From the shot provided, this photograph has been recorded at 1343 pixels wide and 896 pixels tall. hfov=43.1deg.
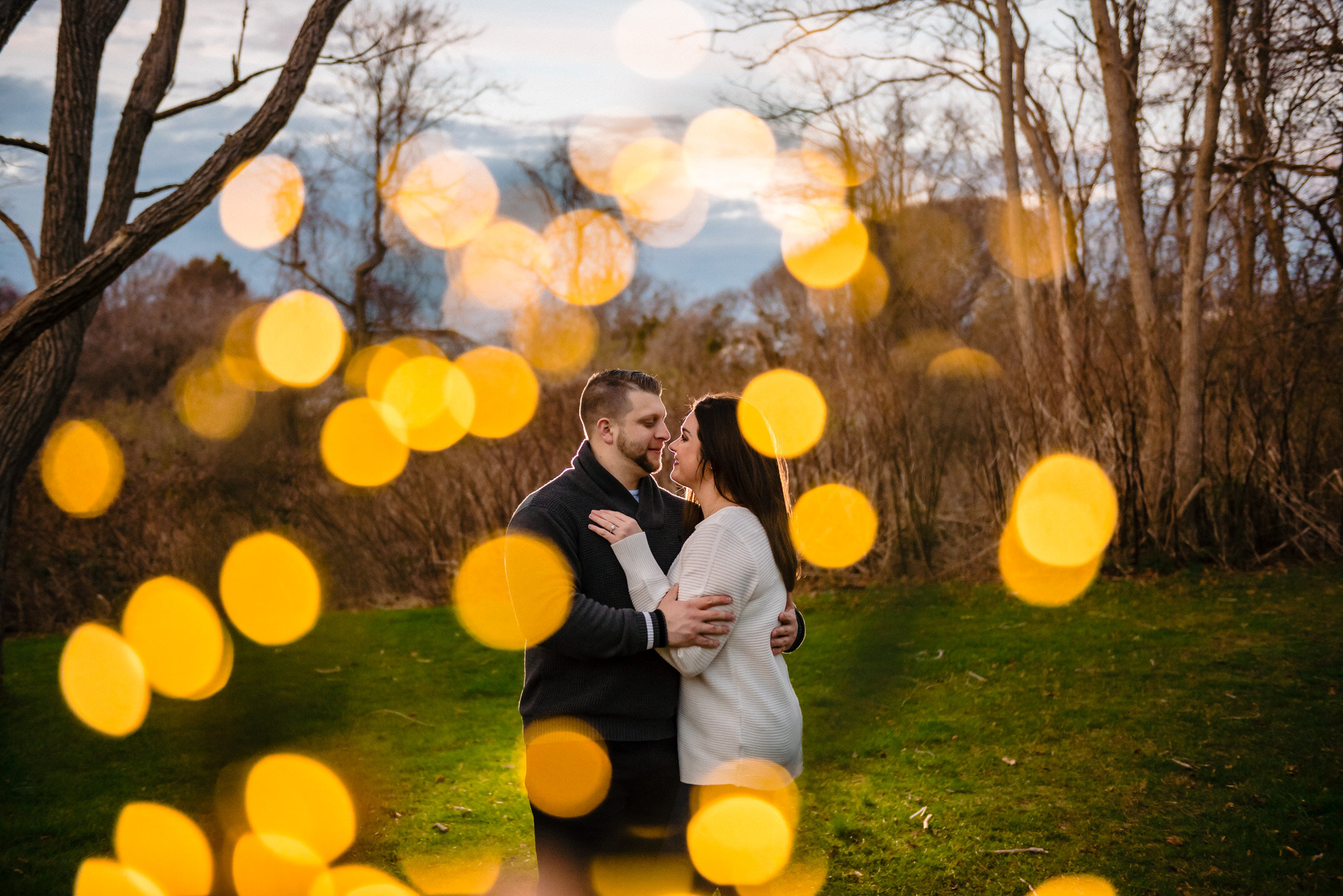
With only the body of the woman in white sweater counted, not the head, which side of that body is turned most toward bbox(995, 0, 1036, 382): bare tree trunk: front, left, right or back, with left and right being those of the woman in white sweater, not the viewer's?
right

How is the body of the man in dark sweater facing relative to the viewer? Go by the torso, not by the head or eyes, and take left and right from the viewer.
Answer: facing the viewer and to the right of the viewer

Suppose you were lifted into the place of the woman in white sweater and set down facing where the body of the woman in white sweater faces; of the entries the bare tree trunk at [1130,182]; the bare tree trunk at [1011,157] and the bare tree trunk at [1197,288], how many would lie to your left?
0

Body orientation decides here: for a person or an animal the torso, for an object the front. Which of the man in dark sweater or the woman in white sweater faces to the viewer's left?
the woman in white sweater

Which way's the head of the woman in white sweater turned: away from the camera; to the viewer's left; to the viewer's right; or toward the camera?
to the viewer's left

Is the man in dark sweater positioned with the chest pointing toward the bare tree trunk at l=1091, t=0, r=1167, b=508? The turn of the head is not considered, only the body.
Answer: no

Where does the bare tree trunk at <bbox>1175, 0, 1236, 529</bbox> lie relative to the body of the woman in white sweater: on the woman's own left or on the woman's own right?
on the woman's own right

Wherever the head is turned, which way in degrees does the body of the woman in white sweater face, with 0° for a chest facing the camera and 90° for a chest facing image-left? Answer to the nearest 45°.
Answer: approximately 90°

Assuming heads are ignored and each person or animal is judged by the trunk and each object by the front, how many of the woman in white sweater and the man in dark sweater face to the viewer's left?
1

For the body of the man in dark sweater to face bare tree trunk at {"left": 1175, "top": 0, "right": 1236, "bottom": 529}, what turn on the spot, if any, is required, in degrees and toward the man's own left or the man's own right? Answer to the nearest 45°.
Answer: approximately 90° to the man's own left

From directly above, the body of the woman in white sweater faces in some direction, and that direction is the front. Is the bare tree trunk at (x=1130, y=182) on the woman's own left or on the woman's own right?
on the woman's own right
